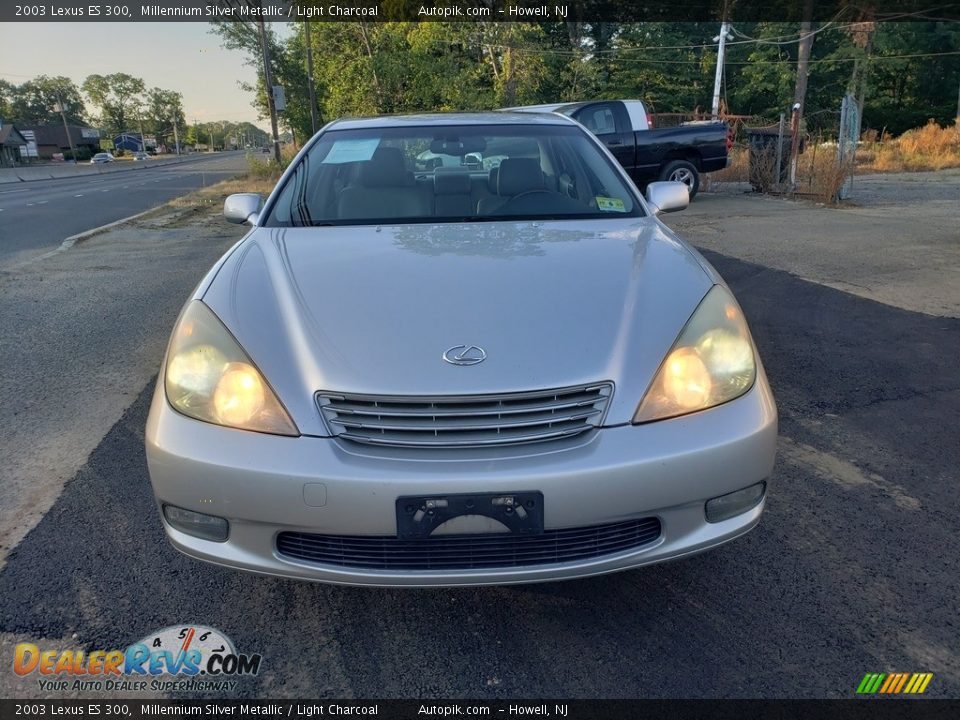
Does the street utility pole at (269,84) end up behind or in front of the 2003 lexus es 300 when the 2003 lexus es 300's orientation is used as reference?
behind

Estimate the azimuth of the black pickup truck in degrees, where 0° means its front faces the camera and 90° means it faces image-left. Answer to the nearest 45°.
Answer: approximately 90°

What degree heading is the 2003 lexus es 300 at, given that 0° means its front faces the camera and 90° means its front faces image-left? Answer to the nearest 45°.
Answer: approximately 0°

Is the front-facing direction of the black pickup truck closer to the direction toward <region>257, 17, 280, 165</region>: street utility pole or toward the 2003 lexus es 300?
the street utility pole

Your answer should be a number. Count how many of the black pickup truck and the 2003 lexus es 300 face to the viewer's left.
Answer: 1

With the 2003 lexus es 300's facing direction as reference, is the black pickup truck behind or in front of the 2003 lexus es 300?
behind

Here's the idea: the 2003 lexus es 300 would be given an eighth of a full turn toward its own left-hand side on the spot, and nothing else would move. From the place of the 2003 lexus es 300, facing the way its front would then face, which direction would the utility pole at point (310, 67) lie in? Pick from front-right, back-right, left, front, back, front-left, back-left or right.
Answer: back-left

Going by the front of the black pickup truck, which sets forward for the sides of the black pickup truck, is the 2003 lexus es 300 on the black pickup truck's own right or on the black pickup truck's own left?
on the black pickup truck's own left

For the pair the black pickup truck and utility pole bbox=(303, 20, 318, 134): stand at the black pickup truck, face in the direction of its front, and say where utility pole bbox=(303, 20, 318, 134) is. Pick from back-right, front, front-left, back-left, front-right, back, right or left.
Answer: front-right

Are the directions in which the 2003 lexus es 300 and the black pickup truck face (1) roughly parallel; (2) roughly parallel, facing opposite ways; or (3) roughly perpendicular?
roughly perpendicular
